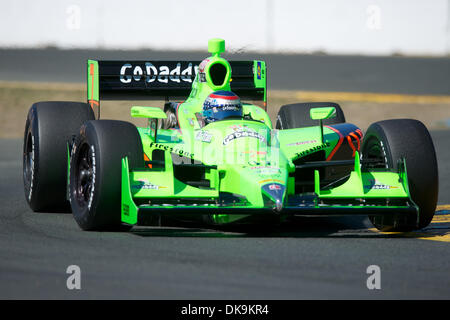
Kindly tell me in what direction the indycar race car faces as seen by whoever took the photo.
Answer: facing the viewer
